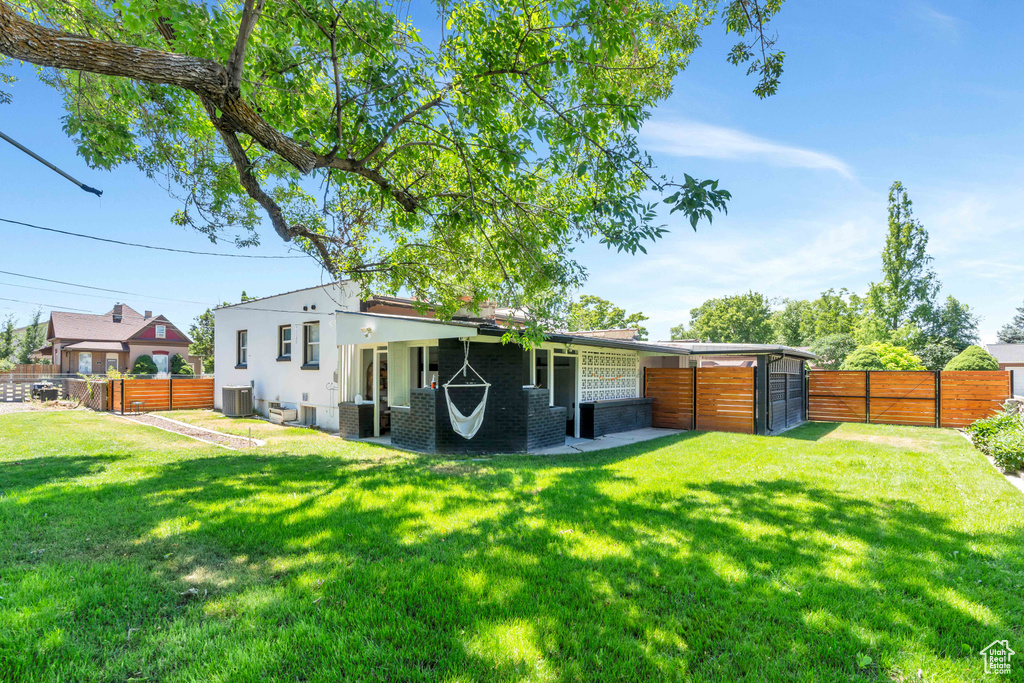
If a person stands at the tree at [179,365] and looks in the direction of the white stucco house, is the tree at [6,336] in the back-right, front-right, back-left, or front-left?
back-right

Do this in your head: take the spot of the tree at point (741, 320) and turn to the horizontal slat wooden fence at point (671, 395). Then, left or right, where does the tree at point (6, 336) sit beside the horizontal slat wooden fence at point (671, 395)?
right

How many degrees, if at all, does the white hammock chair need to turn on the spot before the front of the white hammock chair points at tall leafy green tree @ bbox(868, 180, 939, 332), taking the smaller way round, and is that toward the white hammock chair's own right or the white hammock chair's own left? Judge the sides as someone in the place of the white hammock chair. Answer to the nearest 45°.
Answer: approximately 135° to the white hammock chair's own left

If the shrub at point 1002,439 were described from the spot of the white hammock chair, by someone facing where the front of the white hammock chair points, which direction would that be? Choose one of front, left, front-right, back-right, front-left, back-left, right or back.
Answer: left

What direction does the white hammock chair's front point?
toward the camera

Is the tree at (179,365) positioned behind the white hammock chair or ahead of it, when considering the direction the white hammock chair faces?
behind
